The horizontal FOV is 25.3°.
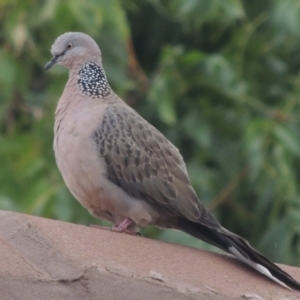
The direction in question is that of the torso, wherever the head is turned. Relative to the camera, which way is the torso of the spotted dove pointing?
to the viewer's left
